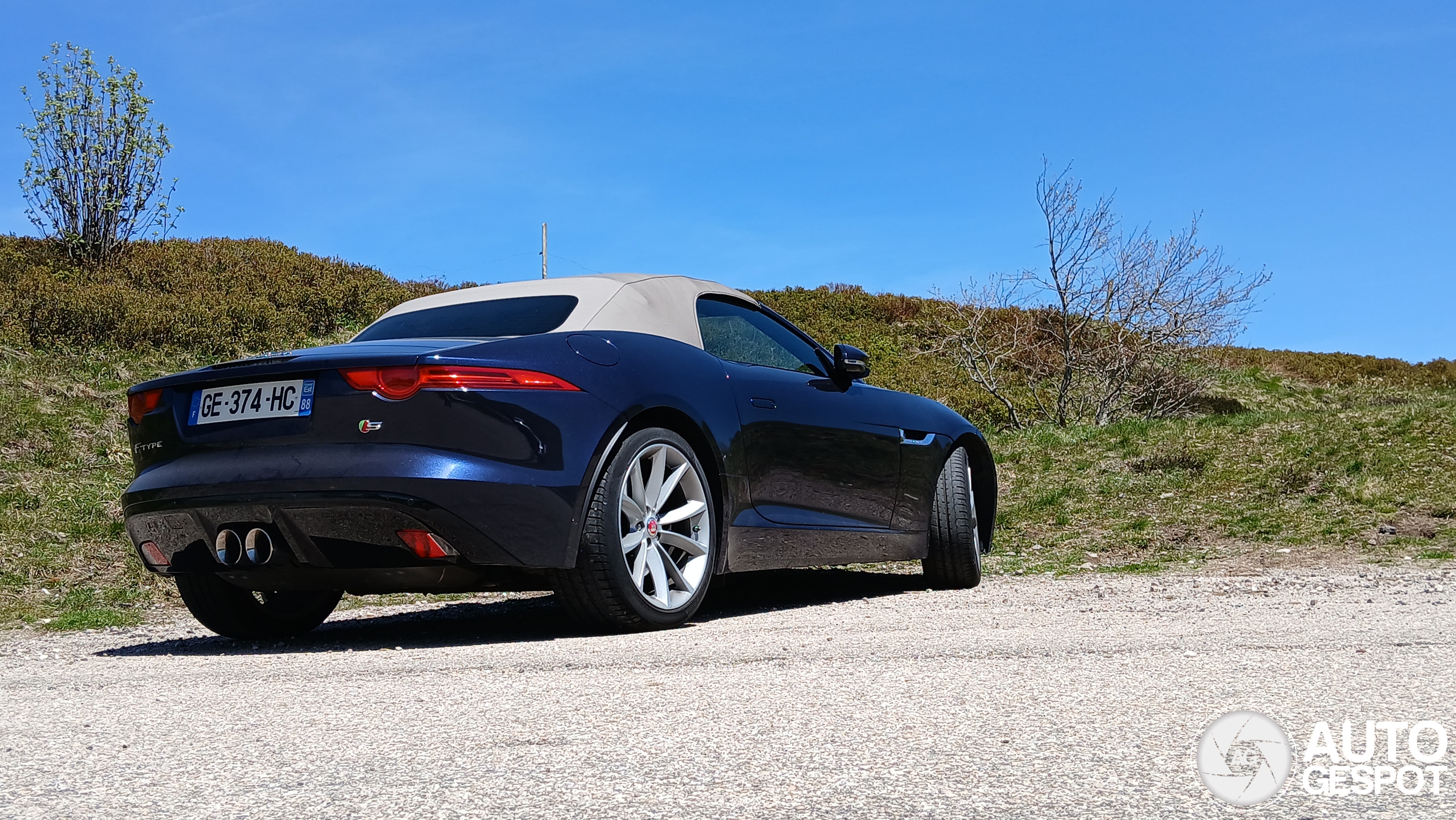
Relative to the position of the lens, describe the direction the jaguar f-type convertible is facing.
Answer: facing away from the viewer and to the right of the viewer

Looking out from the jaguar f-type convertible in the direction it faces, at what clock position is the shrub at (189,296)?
The shrub is roughly at 10 o'clock from the jaguar f-type convertible.
